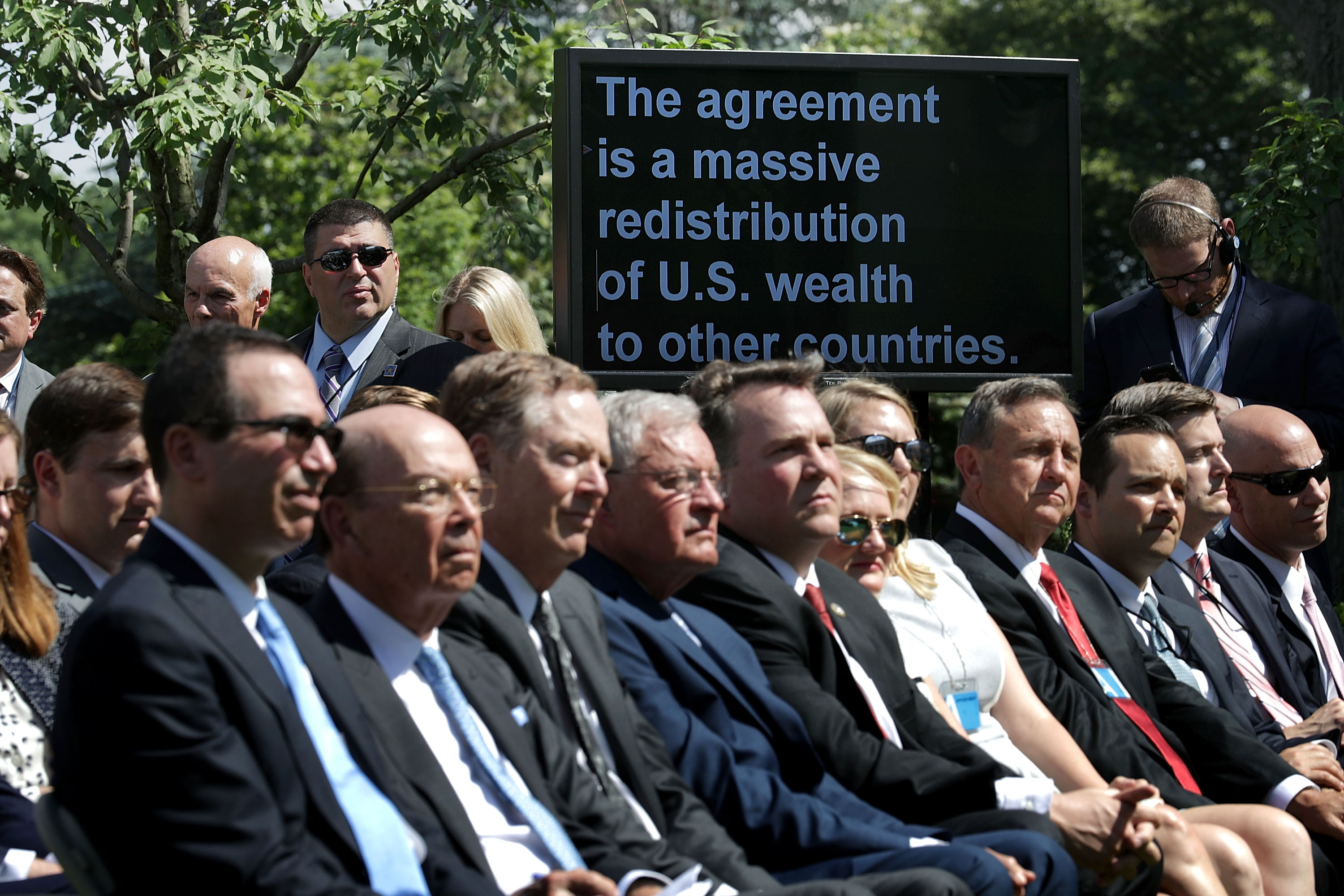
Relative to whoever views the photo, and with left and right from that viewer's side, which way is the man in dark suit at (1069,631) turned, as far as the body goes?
facing the viewer and to the right of the viewer

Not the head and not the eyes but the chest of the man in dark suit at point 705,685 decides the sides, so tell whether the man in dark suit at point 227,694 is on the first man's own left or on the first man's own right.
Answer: on the first man's own right

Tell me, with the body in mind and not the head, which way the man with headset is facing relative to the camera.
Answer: toward the camera

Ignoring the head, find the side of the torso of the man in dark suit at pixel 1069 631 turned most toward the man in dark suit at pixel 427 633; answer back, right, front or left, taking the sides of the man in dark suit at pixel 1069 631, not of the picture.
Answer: right

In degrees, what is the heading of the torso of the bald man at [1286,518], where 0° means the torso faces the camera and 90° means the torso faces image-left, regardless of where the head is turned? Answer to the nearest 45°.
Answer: approximately 315°

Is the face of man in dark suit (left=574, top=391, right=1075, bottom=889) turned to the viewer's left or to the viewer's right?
to the viewer's right

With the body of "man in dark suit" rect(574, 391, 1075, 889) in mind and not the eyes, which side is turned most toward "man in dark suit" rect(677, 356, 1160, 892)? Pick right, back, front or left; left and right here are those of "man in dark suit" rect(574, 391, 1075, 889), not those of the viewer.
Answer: left

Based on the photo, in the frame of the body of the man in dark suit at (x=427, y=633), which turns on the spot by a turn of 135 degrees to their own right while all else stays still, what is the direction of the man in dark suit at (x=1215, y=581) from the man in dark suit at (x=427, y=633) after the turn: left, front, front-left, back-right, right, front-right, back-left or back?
back-right

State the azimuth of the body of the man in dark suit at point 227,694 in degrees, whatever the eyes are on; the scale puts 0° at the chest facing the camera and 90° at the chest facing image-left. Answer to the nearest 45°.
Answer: approximately 315°

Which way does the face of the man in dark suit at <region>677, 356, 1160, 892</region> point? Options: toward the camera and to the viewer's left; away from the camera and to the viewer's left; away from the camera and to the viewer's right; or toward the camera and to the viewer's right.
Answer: toward the camera and to the viewer's right

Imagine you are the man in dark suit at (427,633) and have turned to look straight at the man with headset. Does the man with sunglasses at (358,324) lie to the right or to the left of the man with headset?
left

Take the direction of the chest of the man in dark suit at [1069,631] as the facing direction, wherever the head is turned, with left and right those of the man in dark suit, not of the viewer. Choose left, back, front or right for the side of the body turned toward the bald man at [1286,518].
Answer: left

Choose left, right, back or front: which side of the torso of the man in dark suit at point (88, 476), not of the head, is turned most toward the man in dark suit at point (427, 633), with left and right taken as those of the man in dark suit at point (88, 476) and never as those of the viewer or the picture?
front
